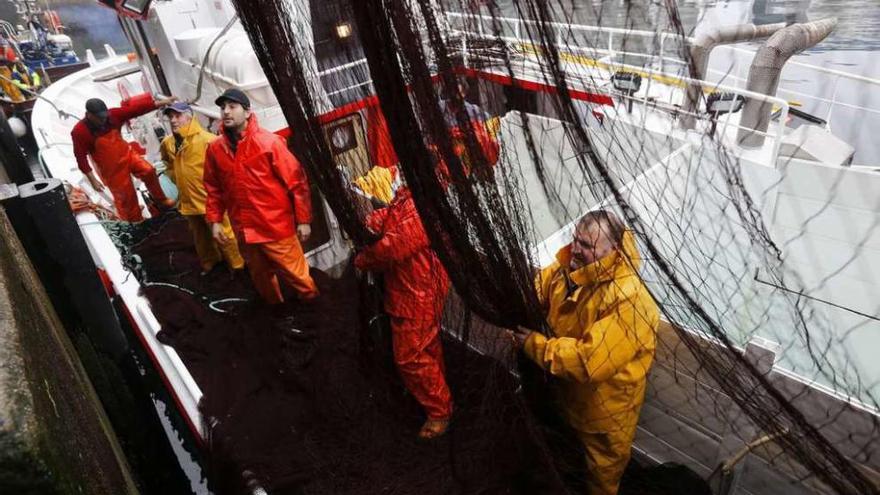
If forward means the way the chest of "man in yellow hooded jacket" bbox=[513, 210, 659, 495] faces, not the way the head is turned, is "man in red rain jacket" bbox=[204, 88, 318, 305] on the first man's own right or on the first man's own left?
on the first man's own right

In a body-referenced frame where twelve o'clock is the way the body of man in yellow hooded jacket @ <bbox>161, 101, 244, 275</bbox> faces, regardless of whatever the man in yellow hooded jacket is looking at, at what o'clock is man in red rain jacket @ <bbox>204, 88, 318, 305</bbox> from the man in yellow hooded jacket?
The man in red rain jacket is roughly at 10 o'clock from the man in yellow hooded jacket.

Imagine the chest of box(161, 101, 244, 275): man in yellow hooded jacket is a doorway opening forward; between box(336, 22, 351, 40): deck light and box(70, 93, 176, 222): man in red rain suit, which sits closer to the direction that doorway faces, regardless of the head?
the man in red rain suit

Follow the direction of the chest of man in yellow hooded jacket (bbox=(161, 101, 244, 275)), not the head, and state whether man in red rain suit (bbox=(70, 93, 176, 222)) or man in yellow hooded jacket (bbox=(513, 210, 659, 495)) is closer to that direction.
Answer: the man in yellow hooded jacket

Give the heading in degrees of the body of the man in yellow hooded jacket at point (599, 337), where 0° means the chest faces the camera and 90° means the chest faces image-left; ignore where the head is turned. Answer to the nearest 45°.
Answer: approximately 45°

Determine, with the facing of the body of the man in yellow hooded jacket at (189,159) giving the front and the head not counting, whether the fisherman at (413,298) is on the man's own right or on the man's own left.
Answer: on the man's own left

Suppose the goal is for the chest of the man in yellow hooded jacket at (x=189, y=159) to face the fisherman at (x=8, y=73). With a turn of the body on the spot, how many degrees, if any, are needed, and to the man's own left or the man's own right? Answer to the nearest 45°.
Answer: approximately 135° to the man's own right
